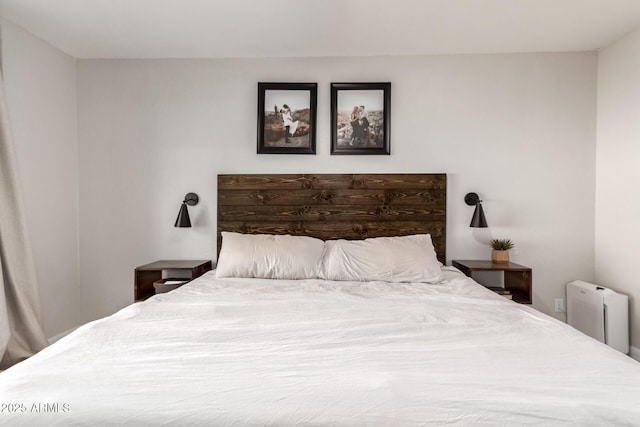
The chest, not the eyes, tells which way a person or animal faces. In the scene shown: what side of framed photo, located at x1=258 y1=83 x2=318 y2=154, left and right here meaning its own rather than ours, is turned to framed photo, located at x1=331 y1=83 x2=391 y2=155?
left

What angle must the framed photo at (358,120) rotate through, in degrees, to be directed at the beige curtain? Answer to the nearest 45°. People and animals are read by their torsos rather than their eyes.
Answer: approximately 90° to its right

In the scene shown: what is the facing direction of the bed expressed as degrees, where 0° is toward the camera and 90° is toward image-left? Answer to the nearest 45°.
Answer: approximately 0°

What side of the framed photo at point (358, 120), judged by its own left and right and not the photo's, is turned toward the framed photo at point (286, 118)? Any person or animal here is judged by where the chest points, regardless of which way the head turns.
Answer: right

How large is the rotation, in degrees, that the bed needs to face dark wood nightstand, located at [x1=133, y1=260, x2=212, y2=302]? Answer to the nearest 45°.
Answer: approximately 135° to its right

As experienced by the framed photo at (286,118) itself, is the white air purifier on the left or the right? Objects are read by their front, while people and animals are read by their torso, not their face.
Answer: on its left

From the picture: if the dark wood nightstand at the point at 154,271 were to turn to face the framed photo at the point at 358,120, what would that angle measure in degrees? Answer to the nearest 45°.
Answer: approximately 90° to its left
